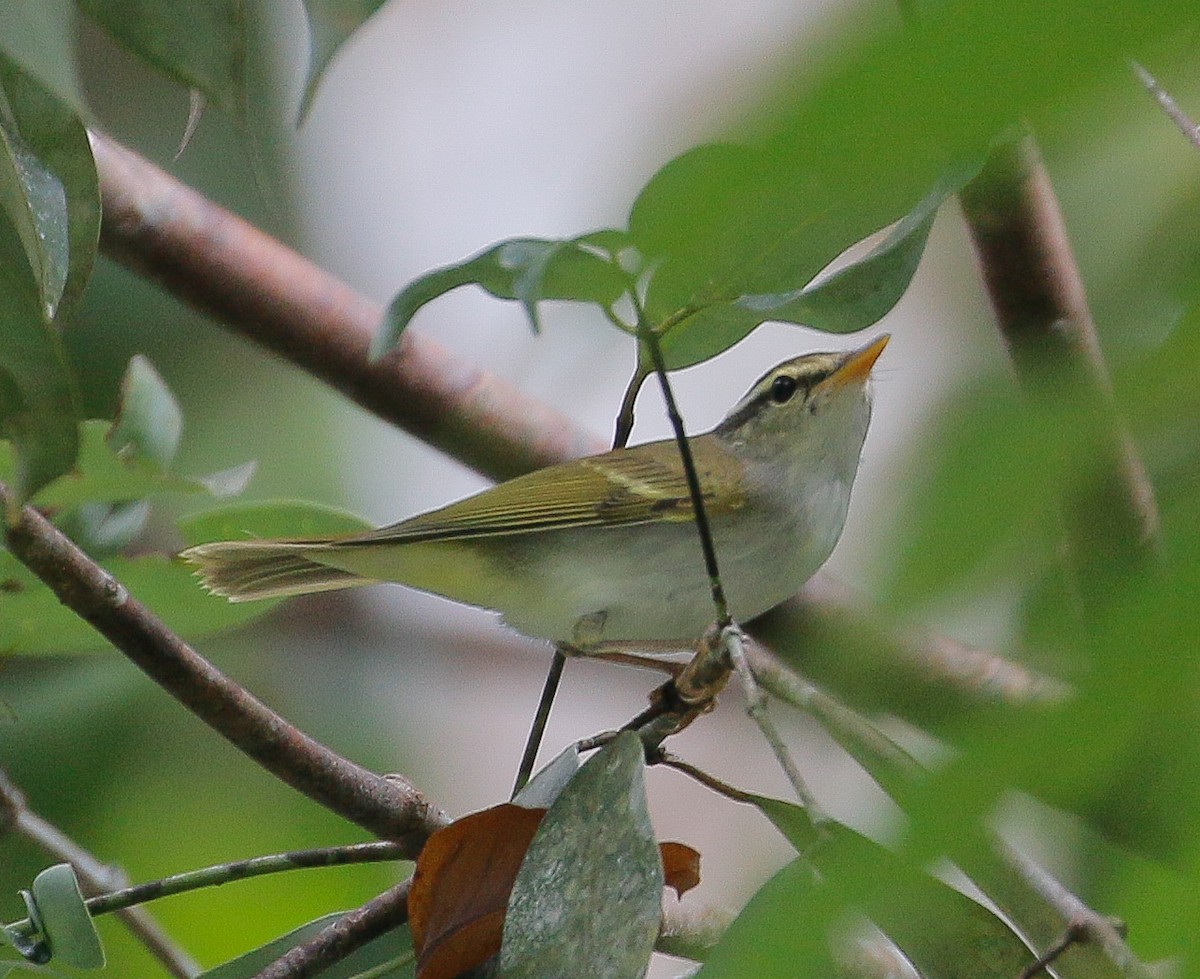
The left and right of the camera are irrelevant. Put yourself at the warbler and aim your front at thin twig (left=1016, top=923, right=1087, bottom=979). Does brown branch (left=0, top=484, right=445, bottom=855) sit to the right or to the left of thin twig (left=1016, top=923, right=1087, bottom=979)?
right

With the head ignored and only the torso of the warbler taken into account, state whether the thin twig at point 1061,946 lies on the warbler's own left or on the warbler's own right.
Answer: on the warbler's own right

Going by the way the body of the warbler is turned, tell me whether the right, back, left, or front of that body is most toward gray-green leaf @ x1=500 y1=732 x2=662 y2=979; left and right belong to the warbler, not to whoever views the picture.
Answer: right

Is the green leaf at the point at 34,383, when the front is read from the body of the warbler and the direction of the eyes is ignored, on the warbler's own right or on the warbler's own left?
on the warbler's own right

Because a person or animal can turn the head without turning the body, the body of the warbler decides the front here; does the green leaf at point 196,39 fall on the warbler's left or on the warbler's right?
on the warbler's right

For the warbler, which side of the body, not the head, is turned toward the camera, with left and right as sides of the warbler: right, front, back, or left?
right

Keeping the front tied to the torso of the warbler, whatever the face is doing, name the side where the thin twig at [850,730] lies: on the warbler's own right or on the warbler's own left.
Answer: on the warbler's own right

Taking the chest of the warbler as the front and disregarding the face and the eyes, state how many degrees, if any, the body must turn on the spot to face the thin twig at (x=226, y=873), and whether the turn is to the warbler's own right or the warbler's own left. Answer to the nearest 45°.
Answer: approximately 135° to the warbler's own right
